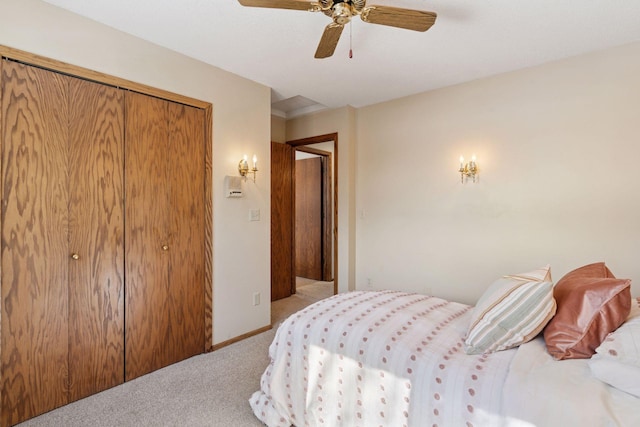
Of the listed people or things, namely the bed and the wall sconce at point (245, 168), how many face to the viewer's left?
1

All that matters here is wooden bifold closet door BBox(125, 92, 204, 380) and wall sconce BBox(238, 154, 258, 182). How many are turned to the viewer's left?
0

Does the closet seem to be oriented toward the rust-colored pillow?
yes

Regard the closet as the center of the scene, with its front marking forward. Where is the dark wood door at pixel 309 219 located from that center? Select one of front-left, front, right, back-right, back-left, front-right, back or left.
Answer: left

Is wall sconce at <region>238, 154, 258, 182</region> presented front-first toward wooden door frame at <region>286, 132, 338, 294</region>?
no

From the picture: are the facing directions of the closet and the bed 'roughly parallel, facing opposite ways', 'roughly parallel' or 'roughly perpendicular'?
roughly parallel, facing opposite ways

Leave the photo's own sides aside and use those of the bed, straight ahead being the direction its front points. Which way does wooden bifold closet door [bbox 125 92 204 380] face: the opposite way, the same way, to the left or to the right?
the opposite way

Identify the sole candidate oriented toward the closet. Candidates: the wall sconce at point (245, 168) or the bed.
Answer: the bed

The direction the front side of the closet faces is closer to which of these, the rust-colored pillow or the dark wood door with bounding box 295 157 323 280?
the rust-colored pillow

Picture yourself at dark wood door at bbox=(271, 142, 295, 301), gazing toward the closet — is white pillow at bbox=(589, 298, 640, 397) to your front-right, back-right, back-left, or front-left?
front-left

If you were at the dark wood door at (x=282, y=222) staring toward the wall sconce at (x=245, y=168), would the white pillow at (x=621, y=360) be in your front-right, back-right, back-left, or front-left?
front-left

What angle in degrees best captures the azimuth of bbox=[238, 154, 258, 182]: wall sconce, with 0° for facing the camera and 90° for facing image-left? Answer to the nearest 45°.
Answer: approximately 315°

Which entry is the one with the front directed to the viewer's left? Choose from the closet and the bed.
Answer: the bed

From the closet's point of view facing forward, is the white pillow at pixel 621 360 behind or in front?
in front

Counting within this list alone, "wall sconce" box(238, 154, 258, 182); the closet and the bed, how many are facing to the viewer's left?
1

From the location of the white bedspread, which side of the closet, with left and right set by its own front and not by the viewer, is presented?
front

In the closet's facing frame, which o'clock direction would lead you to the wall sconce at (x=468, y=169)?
The wall sconce is roughly at 11 o'clock from the closet.

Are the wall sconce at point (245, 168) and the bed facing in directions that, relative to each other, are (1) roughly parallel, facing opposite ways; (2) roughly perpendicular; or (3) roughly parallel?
roughly parallel, facing opposite ways

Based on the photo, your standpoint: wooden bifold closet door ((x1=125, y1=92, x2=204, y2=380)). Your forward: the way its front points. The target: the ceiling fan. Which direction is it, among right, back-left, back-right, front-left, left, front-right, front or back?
front

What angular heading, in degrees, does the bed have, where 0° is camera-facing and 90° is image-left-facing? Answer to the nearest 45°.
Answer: approximately 90°

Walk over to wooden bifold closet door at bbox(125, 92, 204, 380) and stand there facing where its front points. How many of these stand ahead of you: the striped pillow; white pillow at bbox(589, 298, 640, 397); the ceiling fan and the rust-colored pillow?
4

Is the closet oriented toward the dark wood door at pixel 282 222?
no
